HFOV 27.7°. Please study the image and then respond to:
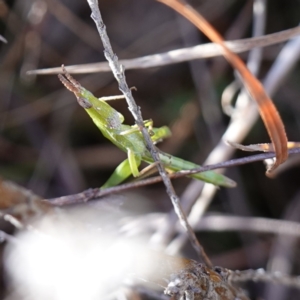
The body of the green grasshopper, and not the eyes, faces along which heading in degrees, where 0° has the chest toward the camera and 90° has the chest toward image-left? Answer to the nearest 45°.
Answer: approximately 90°
